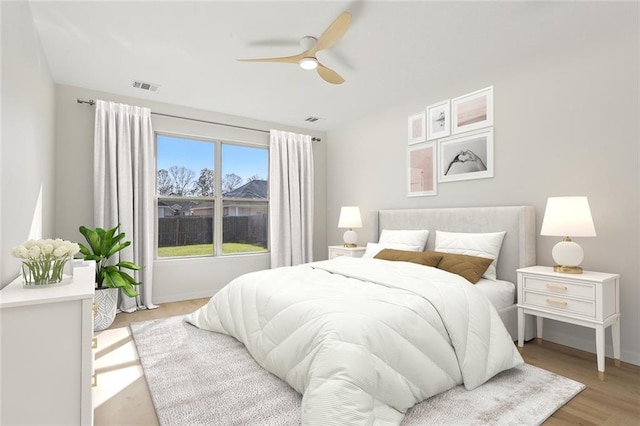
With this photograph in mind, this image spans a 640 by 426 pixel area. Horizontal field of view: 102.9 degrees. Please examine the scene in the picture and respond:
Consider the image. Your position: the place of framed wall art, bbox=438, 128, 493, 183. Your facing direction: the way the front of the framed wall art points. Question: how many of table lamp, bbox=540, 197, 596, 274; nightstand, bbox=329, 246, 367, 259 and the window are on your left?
1

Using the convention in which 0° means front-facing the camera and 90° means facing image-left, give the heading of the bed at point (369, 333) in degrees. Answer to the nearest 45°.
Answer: approximately 45°

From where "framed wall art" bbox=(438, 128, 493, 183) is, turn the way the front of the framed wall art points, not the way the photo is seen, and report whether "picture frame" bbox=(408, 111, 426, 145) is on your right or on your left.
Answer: on your right

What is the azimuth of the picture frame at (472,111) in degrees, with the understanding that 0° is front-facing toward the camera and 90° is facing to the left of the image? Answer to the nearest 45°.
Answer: approximately 45°

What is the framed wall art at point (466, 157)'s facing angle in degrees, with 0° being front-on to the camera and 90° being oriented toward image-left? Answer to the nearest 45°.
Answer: approximately 45°

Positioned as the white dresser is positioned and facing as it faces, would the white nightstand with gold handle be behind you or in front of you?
in front

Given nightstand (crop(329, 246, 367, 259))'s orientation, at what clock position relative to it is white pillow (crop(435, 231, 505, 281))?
The white pillow is roughly at 9 o'clock from the nightstand.

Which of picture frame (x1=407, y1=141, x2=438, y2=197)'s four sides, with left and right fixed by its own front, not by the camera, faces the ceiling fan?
front

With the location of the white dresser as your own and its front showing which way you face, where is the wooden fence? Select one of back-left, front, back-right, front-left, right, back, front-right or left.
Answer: front-left
